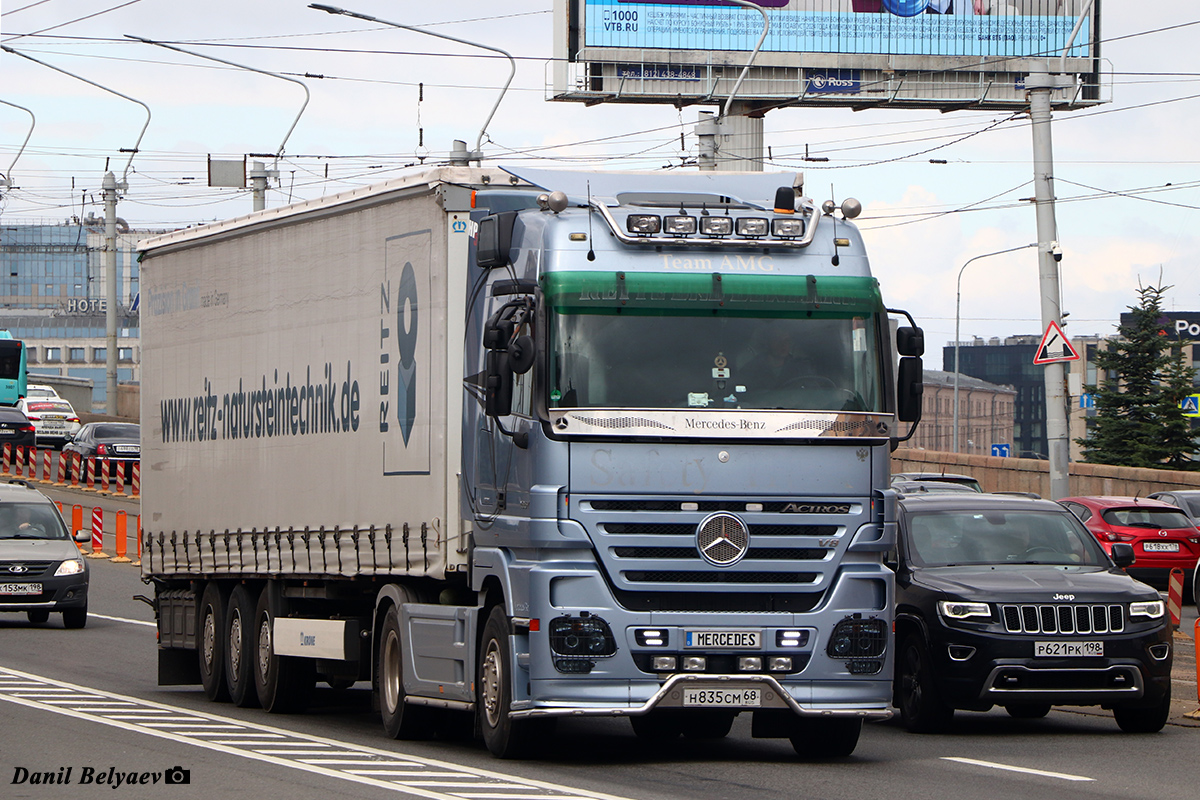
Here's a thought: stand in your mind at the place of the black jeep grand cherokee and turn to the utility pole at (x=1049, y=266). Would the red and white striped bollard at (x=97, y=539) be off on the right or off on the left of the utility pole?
left

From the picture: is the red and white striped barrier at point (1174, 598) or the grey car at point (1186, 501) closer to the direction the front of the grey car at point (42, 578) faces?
the red and white striped barrier

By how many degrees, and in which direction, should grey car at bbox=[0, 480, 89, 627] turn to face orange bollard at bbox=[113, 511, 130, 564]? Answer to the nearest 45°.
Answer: approximately 180°

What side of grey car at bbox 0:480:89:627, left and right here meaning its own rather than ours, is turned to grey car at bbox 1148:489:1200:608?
left

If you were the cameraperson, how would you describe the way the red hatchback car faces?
facing away from the viewer and to the left of the viewer

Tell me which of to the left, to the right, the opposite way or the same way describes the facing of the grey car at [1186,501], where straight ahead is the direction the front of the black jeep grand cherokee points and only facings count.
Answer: the opposite way

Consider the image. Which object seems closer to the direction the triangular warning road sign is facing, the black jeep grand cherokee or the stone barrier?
the black jeep grand cherokee

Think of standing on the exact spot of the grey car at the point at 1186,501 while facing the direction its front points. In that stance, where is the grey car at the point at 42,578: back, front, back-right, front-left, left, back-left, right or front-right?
left

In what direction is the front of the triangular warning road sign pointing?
toward the camera

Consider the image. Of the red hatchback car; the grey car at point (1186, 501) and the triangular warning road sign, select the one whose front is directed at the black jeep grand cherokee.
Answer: the triangular warning road sign

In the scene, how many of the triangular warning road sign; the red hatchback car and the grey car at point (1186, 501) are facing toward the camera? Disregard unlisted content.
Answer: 1

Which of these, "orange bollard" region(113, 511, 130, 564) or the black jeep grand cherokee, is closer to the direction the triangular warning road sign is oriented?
the black jeep grand cherokee

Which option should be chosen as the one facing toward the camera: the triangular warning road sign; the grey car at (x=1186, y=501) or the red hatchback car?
the triangular warning road sign

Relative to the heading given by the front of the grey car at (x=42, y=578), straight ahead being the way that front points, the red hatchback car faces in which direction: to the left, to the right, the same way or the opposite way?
the opposite way

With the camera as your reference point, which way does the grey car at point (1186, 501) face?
facing away from the viewer and to the left of the viewer
